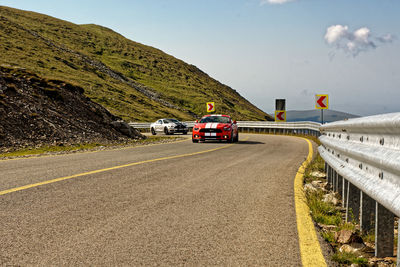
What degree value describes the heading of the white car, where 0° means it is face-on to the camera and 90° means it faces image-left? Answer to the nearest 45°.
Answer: approximately 315°

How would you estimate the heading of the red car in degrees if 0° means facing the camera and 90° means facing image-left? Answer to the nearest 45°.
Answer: approximately 0°

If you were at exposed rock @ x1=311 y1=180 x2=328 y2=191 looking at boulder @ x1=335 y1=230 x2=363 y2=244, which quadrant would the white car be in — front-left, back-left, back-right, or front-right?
back-right

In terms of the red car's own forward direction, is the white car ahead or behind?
behind

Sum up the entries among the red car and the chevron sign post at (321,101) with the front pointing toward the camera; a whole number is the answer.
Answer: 2

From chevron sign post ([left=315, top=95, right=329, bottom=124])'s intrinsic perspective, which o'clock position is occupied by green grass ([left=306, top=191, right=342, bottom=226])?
The green grass is roughly at 12 o'clock from the chevron sign post.

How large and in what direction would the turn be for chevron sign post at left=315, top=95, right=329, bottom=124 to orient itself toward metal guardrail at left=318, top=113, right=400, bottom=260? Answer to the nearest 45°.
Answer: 0° — it already faces it

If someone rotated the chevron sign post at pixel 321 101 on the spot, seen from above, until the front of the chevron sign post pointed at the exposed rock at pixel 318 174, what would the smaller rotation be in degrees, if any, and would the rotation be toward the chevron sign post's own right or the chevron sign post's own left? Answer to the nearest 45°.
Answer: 0° — it already faces it

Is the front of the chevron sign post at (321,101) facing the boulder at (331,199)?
yes
